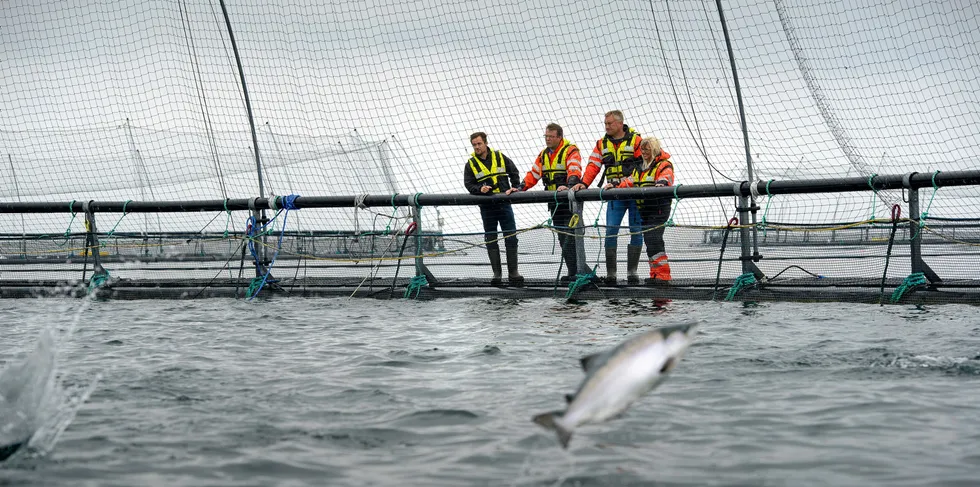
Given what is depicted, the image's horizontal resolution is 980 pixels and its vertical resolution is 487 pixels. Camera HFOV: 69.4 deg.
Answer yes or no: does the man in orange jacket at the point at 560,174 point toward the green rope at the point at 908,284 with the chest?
no

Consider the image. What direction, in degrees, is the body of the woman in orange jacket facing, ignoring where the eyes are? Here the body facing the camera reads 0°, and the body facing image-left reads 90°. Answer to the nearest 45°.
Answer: approximately 45°

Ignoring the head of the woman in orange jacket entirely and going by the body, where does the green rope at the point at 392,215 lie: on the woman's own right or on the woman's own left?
on the woman's own right

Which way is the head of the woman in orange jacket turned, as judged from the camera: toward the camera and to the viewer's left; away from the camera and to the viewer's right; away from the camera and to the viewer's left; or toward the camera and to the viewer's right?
toward the camera and to the viewer's left

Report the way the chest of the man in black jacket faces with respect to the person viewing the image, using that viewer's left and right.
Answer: facing the viewer

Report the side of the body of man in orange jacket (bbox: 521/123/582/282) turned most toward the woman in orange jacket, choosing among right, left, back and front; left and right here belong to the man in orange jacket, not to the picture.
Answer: left

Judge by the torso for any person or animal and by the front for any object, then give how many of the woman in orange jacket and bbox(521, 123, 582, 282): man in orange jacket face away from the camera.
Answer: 0

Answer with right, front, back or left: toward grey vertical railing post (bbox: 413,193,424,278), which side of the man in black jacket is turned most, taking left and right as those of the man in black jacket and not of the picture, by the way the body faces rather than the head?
right

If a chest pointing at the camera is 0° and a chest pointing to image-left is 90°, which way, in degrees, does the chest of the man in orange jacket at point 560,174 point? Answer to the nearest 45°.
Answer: approximately 45°

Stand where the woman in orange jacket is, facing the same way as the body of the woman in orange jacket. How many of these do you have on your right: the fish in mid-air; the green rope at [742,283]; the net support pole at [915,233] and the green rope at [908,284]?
0

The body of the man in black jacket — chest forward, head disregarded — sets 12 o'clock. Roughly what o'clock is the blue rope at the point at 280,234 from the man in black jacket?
The blue rope is roughly at 3 o'clock from the man in black jacket.

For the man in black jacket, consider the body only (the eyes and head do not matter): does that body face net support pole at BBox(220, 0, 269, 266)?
no

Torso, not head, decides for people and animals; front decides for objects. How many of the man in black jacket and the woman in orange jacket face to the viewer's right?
0

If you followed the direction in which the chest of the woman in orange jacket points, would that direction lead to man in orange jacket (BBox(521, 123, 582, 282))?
no

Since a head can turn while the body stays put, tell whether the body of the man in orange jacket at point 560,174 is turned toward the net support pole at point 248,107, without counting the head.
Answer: no

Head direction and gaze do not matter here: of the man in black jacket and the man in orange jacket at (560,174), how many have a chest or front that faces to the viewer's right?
0

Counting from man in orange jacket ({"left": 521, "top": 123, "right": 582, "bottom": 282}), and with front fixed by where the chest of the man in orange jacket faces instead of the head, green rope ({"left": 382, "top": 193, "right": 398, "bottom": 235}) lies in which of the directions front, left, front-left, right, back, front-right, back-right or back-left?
front-right

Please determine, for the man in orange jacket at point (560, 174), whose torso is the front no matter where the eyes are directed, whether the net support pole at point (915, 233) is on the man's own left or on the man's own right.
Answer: on the man's own left

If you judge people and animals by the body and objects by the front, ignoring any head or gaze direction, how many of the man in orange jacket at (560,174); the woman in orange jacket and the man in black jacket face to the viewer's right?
0
